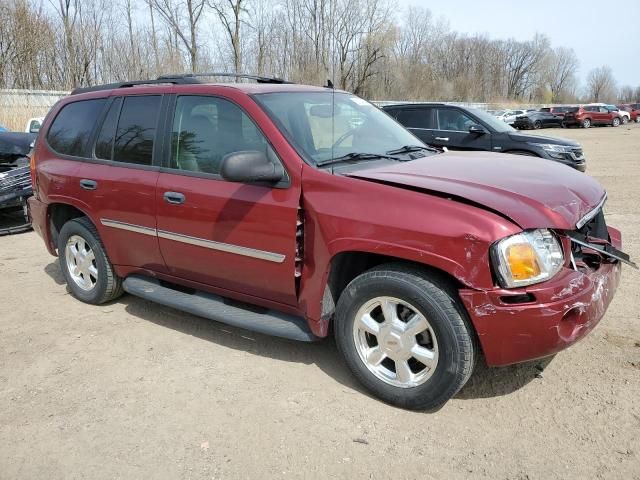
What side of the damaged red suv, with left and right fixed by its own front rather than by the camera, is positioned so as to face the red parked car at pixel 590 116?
left

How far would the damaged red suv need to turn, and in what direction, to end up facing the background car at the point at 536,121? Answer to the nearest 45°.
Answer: approximately 135° to its left
